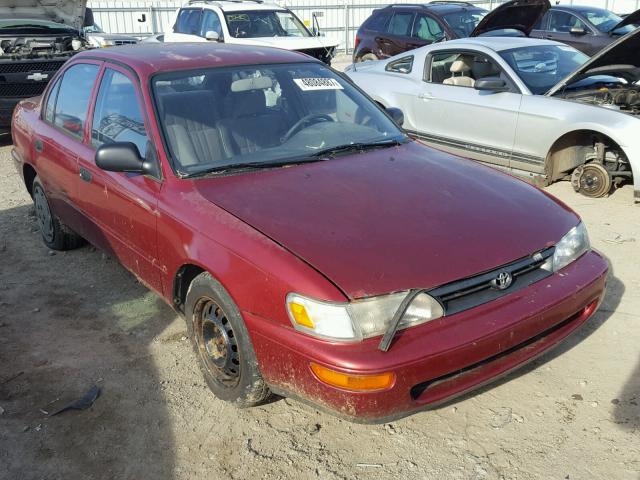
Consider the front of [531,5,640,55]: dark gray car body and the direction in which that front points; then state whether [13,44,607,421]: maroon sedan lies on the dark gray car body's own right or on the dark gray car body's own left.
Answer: on the dark gray car body's own right

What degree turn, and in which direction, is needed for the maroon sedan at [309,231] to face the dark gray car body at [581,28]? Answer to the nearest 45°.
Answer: approximately 90° to its left

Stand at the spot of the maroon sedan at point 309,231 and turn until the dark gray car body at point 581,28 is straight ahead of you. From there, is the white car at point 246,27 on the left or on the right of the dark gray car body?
left

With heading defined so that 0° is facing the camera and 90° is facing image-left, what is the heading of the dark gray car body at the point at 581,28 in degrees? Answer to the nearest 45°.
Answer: approximately 315°

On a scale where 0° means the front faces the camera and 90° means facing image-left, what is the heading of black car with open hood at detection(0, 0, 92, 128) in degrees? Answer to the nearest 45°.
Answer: approximately 0°

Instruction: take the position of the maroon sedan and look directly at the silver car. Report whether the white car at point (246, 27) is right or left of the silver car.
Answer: left

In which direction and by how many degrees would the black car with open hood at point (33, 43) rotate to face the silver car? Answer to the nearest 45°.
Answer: approximately 45° to its left

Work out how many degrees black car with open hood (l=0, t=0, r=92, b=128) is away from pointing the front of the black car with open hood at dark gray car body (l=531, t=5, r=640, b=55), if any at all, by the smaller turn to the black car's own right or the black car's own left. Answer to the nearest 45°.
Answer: approximately 90° to the black car's own left

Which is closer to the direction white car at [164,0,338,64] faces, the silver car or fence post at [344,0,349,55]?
the silver car
